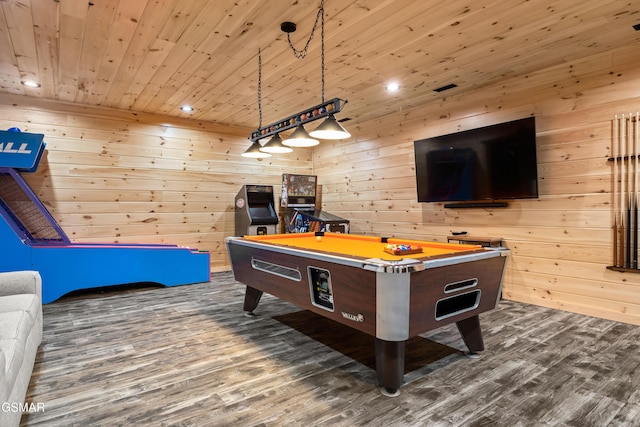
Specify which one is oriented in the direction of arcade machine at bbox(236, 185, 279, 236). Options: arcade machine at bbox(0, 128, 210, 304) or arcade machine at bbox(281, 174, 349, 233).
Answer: arcade machine at bbox(0, 128, 210, 304)

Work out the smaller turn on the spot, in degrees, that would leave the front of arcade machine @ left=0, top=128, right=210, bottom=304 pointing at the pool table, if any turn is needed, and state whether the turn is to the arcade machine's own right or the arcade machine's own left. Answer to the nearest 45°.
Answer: approximately 45° to the arcade machine's own right

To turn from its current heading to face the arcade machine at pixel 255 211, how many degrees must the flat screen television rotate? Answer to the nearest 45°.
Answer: approximately 45° to its right

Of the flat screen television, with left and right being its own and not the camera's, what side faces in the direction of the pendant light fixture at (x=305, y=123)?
front

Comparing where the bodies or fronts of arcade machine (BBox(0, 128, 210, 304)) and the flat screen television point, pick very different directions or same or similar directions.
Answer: very different directions

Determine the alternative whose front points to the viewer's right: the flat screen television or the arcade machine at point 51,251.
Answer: the arcade machine

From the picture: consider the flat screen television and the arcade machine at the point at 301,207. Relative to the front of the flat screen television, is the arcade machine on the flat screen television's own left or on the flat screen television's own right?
on the flat screen television's own right

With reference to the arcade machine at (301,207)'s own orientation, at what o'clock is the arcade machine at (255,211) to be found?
the arcade machine at (255,211) is roughly at 4 o'clock from the arcade machine at (301,207).

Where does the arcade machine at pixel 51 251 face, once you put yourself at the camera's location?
facing to the right of the viewer

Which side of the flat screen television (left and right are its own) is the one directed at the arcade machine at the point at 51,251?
front

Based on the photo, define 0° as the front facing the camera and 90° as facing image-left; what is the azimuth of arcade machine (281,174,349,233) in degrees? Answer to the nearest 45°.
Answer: approximately 315°

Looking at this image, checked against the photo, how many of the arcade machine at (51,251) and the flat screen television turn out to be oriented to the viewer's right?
1

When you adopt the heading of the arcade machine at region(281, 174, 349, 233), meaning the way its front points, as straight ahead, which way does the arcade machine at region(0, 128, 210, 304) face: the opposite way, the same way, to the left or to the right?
to the left
